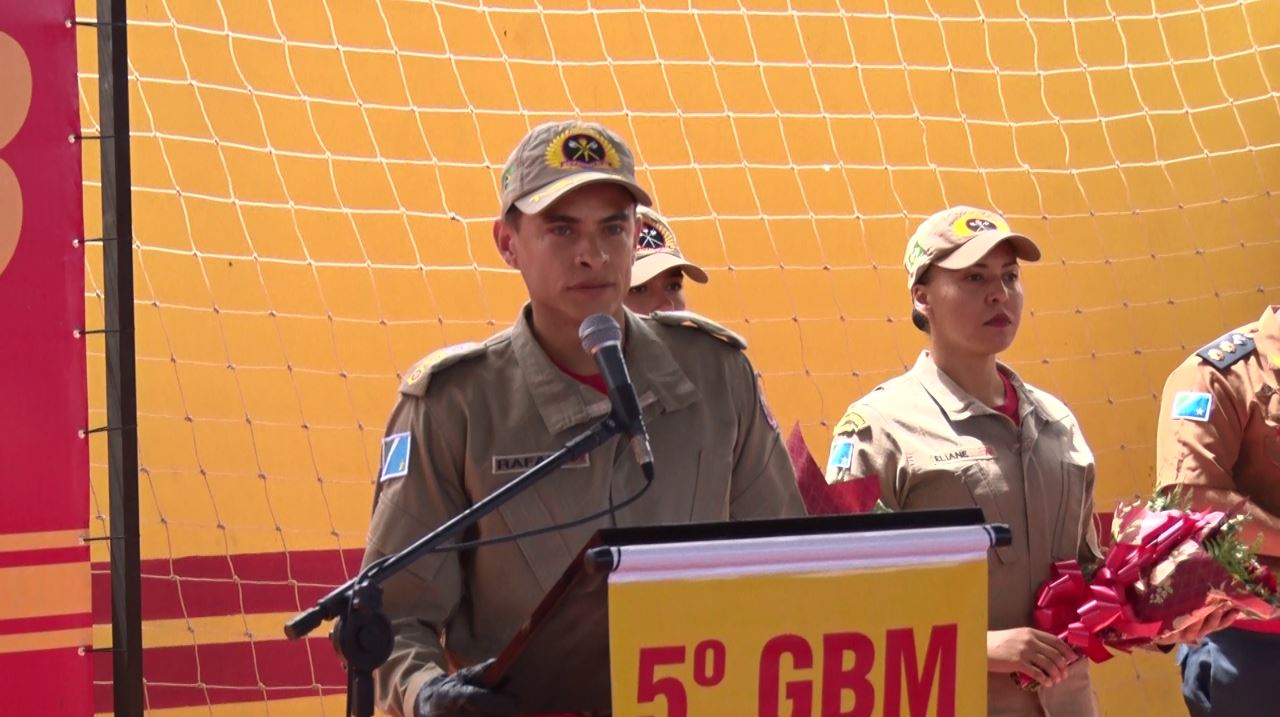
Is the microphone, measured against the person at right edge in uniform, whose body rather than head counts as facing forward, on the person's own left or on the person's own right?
on the person's own right

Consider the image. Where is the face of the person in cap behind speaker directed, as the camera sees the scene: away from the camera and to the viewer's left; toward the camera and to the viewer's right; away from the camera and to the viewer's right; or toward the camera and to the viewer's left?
toward the camera and to the viewer's right

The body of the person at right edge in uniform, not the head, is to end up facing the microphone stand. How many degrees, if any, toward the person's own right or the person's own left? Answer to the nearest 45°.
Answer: approximately 45° to the person's own right
